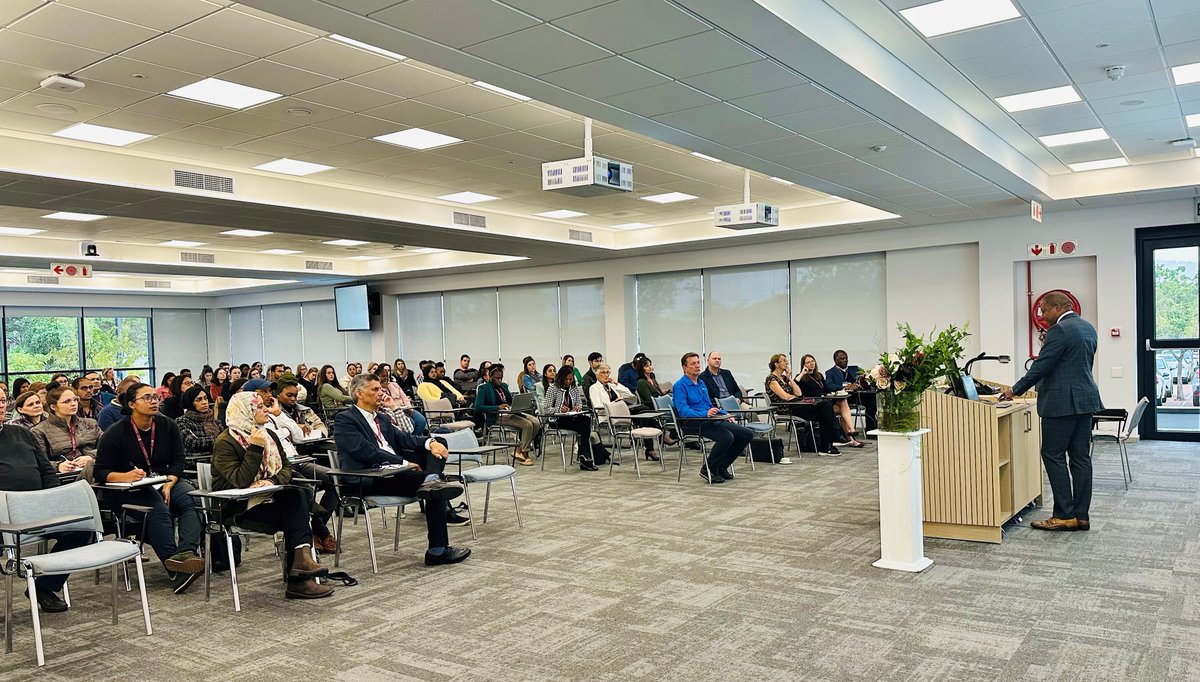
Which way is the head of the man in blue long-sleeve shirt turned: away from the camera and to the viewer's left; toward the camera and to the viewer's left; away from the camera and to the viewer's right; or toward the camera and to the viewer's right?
toward the camera and to the viewer's right

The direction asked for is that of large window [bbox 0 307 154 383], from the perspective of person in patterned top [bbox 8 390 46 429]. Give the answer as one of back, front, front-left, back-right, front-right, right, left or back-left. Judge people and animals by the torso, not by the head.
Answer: back-left

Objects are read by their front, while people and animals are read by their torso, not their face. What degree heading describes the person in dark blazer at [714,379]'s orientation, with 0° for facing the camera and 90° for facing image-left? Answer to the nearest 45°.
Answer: approximately 315°

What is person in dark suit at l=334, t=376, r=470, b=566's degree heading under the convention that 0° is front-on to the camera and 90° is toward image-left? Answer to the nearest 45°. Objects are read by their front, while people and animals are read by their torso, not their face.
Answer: approximately 270°

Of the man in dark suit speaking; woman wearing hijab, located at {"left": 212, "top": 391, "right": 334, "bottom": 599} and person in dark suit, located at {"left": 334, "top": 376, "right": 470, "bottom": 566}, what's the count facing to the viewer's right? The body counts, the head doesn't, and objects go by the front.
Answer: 2

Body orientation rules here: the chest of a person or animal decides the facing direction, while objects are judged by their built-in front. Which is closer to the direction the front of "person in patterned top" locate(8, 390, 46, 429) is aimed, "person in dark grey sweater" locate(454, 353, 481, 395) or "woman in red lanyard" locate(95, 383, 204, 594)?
the woman in red lanyard

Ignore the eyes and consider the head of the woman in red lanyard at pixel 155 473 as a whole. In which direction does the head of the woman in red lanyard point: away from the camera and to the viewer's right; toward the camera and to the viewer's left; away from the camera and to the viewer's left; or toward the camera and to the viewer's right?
toward the camera and to the viewer's right

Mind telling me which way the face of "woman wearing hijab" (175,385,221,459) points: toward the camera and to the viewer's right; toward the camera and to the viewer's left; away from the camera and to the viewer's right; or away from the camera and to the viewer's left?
toward the camera and to the viewer's right

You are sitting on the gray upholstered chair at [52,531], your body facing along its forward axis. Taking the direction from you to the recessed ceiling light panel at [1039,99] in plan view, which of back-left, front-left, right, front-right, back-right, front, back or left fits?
front-left

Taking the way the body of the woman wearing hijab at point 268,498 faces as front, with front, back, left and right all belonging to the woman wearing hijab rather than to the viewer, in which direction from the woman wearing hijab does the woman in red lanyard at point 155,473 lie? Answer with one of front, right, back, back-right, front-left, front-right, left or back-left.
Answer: back-left

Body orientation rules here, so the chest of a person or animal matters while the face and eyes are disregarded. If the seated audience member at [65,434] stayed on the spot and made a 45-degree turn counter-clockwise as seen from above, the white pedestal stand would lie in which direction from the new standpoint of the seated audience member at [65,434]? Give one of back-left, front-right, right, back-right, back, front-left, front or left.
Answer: front-right

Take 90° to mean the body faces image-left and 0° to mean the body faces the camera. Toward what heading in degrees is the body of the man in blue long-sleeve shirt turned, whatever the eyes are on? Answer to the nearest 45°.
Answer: approximately 315°

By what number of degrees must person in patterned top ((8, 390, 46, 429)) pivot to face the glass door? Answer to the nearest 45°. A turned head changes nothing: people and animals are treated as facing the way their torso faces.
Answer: approximately 45° to their left

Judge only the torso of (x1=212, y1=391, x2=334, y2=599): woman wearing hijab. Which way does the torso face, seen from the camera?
to the viewer's right

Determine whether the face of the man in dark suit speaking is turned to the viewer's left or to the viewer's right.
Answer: to the viewer's left

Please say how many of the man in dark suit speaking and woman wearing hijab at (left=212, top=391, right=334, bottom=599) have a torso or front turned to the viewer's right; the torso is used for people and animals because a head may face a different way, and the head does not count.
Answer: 1

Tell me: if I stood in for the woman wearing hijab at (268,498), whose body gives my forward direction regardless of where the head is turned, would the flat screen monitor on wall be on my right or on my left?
on my left
